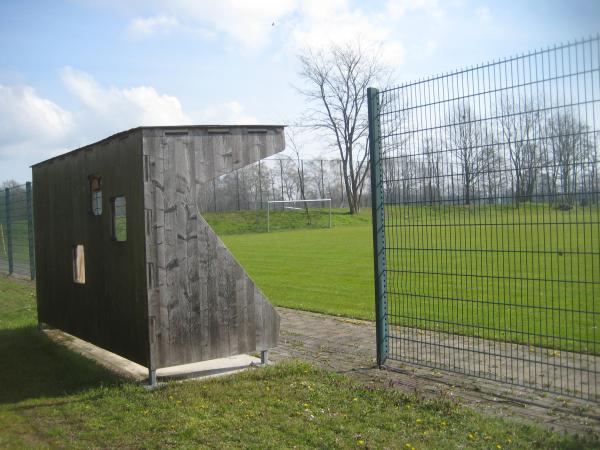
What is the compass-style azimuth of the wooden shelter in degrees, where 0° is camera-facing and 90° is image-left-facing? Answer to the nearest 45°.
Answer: approximately 225°

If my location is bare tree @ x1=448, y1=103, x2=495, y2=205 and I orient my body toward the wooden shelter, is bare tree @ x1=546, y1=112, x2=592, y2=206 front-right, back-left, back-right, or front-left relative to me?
back-left

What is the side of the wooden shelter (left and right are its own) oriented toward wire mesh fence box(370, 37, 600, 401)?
right
